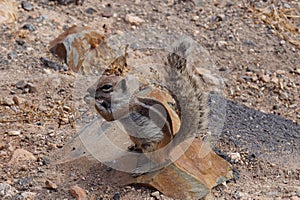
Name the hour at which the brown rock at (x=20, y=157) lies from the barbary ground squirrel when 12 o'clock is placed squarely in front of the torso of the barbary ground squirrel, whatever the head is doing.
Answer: The brown rock is roughly at 12 o'clock from the barbary ground squirrel.

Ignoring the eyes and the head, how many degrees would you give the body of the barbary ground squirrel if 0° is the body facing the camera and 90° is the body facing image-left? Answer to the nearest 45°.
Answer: approximately 90°

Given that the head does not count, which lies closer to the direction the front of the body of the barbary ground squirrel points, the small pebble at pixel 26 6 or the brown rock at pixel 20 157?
the brown rock

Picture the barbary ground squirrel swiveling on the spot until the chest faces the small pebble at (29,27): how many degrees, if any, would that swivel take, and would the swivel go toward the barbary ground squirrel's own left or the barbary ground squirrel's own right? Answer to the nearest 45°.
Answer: approximately 45° to the barbary ground squirrel's own right

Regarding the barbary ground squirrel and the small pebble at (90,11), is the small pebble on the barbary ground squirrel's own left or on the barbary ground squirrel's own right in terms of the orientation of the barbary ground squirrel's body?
on the barbary ground squirrel's own right

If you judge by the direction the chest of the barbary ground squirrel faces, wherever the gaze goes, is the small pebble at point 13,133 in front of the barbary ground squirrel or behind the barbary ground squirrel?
in front

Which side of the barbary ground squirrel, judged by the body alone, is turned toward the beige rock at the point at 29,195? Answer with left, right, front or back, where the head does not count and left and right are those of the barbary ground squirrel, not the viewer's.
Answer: front

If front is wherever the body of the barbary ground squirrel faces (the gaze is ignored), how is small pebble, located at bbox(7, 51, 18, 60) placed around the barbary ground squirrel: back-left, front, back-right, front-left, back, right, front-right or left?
front-right

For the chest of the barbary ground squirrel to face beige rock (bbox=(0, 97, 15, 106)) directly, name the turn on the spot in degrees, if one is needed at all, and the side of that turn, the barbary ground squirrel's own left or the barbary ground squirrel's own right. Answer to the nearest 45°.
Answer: approximately 45° to the barbary ground squirrel's own right

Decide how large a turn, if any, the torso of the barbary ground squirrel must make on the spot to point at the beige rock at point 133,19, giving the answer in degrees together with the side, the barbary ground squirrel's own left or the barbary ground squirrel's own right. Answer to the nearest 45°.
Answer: approximately 90° to the barbary ground squirrel's own right

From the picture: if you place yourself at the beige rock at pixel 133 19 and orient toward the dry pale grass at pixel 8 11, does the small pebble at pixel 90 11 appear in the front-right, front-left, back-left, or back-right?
front-right
